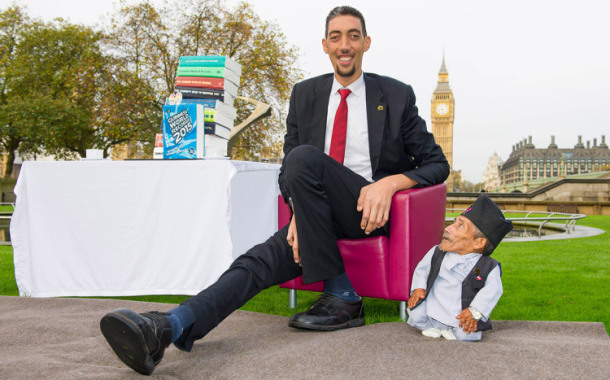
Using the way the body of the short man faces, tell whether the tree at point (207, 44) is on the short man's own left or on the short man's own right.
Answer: on the short man's own right

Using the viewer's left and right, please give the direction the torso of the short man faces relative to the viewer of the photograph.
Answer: facing the viewer and to the left of the viewer

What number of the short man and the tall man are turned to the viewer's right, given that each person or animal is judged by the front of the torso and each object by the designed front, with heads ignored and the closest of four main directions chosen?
0

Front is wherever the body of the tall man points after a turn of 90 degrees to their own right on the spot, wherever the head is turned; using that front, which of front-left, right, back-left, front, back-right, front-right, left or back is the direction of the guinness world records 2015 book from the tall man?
front-right

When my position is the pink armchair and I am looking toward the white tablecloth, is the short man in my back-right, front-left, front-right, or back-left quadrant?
back-left

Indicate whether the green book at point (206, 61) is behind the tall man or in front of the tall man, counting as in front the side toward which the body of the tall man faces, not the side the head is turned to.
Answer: behind

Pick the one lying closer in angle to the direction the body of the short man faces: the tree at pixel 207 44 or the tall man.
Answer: the tall man

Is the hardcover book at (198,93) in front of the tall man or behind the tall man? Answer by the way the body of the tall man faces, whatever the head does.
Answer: behind

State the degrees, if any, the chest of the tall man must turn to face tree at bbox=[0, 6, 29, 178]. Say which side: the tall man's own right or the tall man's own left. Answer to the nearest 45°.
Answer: approximately 135° to the tall man's own right

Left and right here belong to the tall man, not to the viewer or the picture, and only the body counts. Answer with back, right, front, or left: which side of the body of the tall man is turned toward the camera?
front
